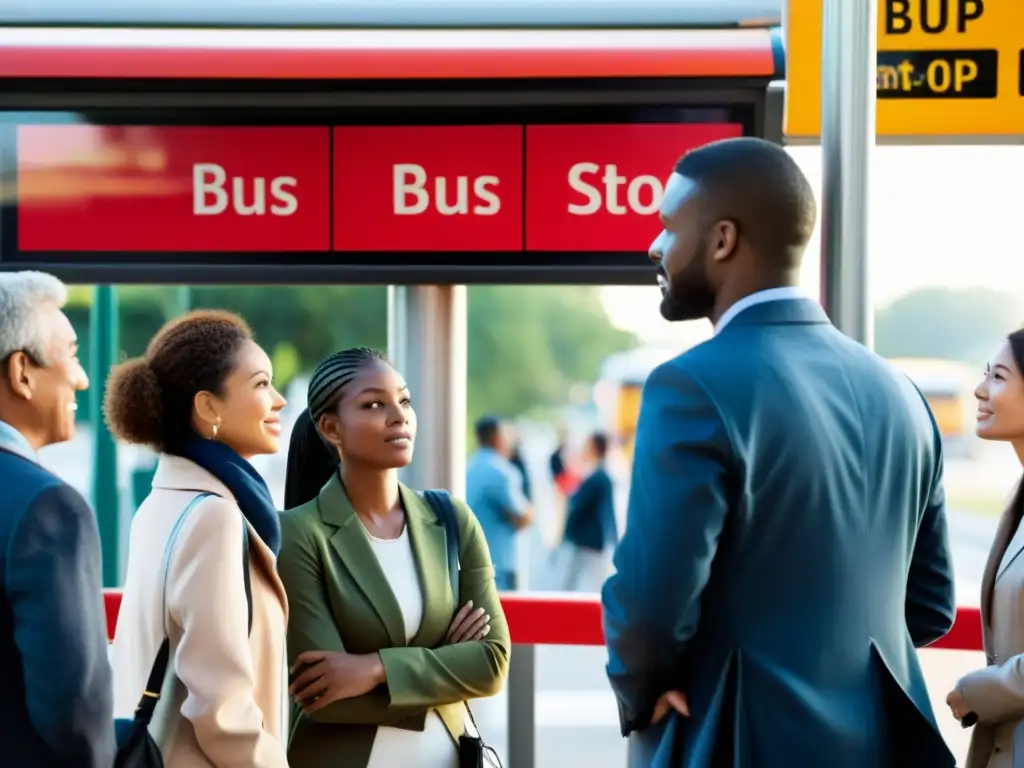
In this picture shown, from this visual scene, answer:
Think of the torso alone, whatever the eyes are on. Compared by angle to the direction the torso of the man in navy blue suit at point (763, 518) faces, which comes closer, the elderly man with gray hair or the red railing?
the red railing

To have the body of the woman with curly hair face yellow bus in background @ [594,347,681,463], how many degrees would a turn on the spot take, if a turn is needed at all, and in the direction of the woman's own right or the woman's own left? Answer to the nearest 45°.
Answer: approximately 90° to the woman's own left

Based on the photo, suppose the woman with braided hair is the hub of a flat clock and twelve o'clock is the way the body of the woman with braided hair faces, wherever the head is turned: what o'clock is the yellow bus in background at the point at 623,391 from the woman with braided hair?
The yellow bus in background is roughly at 8 o'clock from the woman with braided hair.

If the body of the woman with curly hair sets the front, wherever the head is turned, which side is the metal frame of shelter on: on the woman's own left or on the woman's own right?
on the woman's own left

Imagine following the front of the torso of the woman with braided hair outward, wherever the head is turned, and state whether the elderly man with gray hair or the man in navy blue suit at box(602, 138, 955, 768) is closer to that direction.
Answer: the man in navy blue suit

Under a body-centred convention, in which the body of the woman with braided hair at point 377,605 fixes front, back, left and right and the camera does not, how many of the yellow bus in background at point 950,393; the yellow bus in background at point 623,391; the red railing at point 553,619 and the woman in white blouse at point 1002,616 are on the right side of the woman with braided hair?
0

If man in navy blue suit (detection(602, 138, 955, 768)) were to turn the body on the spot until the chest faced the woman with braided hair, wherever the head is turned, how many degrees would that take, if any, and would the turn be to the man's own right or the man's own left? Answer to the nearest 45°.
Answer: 0° — they already face them

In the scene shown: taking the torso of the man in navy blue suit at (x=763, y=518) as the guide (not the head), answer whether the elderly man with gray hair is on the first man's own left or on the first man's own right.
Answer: on the first man's own left

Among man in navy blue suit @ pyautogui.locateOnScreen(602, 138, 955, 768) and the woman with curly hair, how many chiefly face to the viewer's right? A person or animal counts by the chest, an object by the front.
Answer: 1

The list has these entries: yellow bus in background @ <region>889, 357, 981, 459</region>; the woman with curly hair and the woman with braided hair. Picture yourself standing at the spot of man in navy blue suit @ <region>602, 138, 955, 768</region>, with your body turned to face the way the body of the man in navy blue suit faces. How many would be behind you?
0

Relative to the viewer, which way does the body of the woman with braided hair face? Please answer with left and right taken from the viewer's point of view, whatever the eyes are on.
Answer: facing the viewer and to the right of the viewer

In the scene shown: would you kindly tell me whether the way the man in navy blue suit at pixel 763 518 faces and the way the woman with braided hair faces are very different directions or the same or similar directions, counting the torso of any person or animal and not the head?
very different directions

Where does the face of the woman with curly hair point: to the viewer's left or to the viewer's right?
to the viewer's right

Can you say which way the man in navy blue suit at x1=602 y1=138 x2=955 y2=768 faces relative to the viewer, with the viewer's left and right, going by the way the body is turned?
facing away from the viewer and to the left of the viewer

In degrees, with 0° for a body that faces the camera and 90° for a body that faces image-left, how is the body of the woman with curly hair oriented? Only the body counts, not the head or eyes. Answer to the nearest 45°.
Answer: approximately 270°
